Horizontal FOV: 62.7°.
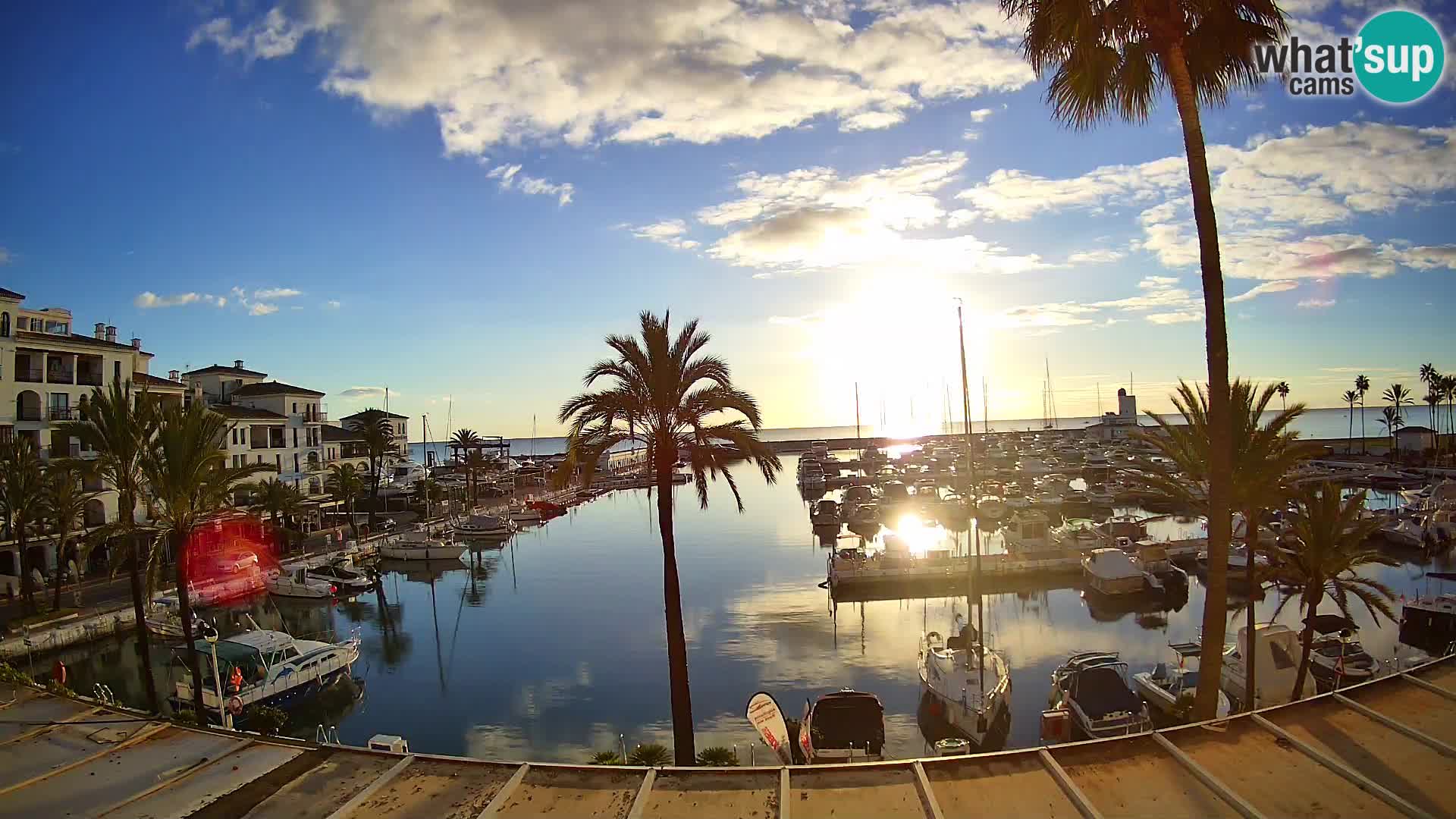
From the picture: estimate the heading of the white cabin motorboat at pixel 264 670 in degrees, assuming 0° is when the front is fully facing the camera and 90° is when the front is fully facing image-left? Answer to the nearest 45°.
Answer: approximately 225°

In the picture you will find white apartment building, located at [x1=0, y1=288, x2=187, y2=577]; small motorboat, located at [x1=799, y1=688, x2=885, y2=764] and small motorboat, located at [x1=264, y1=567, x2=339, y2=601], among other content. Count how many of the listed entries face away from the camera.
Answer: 1

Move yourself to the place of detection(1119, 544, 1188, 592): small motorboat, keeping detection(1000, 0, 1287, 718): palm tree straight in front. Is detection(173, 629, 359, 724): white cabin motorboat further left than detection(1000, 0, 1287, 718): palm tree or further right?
right

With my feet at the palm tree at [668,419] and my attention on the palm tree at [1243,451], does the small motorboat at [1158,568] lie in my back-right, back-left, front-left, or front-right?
front-left

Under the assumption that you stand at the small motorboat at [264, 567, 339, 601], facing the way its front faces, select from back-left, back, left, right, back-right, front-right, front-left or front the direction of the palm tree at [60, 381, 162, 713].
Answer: right

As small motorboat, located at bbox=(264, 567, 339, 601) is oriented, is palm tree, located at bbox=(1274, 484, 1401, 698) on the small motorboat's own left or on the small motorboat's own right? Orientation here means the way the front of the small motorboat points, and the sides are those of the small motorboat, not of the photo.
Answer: on the small motorboat's own right

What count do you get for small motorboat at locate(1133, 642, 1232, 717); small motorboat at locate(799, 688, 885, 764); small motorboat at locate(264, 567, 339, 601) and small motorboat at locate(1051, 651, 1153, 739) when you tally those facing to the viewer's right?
1

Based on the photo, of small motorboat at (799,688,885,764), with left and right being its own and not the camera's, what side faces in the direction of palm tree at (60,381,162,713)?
left

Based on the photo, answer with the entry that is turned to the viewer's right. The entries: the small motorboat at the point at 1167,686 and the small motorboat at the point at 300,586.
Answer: the small motorboat at the point at 300,586

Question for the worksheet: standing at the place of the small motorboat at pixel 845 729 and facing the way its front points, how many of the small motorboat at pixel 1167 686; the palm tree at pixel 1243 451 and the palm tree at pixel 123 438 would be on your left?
1

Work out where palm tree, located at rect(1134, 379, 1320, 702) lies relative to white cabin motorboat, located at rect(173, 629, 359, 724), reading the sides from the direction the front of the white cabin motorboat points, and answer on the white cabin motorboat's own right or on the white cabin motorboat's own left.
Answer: on the white cabin motorboat's own right

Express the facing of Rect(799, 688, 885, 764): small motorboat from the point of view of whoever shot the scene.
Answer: facing away from the viewer

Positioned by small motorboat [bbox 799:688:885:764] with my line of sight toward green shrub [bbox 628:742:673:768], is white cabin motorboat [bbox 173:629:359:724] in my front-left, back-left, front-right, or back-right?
front-right

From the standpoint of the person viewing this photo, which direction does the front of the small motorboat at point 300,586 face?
facing to the right of the viewer

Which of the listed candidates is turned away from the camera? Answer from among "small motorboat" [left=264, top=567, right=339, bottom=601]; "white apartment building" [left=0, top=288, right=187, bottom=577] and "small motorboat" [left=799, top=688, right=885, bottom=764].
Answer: "small motorboat" [left=799, top=688, right=885, bottom=764]

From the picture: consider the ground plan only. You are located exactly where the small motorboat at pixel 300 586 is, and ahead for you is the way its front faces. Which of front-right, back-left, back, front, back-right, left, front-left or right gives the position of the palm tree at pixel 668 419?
right
